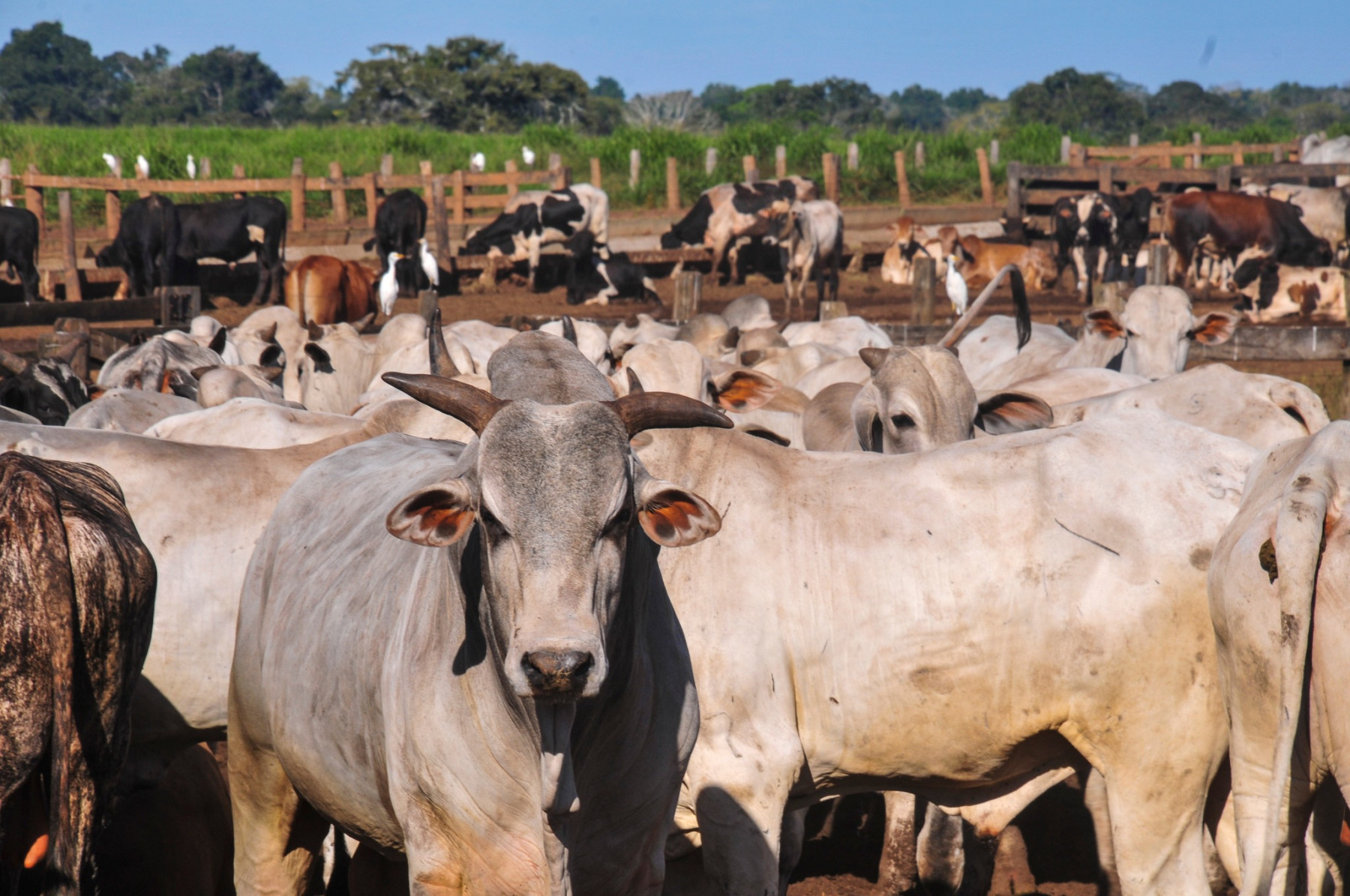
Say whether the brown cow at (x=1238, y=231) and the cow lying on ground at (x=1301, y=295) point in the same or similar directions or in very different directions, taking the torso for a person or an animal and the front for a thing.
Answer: very different directions

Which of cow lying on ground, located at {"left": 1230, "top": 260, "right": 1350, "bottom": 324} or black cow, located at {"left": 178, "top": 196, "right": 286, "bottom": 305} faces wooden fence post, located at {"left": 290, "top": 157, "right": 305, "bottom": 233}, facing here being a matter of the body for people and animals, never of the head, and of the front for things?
the cow lying on ground

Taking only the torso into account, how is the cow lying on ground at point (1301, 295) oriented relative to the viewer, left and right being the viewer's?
facing to the left of the viewer

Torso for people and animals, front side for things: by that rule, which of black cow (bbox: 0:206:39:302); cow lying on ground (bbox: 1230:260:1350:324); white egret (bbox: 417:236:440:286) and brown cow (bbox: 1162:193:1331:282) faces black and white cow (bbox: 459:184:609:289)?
the cow lying on ground

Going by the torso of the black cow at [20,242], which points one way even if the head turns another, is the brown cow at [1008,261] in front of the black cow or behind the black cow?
behind

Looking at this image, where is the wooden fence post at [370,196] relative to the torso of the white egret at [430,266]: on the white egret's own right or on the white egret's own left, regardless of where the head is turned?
on the white egret's own right

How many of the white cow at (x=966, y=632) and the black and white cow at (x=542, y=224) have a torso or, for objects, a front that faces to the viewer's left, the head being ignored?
2

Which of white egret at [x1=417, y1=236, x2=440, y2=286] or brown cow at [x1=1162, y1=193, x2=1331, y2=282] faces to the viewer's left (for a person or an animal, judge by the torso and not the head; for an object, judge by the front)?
the white egret

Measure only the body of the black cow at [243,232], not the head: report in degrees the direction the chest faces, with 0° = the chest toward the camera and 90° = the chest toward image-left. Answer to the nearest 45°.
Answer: approximately 90°

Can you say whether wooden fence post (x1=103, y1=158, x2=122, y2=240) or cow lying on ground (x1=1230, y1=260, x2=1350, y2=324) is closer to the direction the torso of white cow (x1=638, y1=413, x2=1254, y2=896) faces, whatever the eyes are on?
the wooden fence post

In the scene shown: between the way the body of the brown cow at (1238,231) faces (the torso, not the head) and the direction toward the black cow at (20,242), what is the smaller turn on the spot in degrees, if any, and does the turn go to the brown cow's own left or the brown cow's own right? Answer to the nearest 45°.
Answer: approximately 135° to the brown cow's own right

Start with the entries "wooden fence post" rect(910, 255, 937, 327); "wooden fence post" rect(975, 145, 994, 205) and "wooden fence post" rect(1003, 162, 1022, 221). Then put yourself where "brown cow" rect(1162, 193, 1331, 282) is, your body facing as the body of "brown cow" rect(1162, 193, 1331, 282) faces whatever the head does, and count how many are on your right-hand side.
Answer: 1

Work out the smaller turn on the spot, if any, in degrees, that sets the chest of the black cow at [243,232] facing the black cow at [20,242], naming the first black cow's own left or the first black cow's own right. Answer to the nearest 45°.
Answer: approximately 45° to the first black cow's own left
